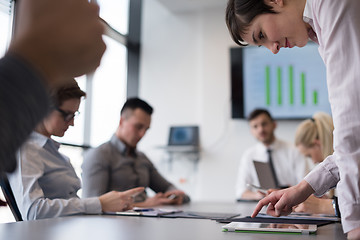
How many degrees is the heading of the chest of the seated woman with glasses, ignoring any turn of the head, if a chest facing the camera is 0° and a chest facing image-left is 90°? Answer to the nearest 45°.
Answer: approximately 270°

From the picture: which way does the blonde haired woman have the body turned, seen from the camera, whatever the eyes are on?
to the viewer's left

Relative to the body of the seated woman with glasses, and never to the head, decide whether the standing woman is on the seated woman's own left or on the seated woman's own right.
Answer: on the seated woman's own right

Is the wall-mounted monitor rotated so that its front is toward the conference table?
yes

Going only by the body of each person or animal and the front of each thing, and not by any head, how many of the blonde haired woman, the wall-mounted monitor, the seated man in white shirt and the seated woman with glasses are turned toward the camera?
2

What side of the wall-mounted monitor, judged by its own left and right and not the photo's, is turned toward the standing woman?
front

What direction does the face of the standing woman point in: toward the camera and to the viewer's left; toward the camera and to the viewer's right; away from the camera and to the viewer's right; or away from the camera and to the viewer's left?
toward the camera and to the viewer's left

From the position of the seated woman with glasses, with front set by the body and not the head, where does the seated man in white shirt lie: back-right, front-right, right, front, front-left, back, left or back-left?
front-left

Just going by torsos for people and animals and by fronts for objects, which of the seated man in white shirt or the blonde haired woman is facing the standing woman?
the seated man in white shirt

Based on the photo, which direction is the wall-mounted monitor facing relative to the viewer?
toward the camera

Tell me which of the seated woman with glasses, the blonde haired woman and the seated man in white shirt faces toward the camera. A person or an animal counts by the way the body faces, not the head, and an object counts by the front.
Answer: the seated man in white shirt

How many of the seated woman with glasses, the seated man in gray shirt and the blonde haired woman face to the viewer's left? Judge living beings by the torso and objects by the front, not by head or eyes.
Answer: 1

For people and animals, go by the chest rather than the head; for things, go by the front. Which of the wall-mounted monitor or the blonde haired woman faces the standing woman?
the wall-mounted monitor

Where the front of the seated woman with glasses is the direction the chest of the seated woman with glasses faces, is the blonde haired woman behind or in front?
in front

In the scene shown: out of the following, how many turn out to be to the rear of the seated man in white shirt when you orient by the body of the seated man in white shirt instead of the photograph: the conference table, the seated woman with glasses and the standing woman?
0

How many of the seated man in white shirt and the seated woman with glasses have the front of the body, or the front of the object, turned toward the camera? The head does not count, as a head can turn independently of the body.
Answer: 1

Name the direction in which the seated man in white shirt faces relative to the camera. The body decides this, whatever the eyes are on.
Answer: toward the camera
